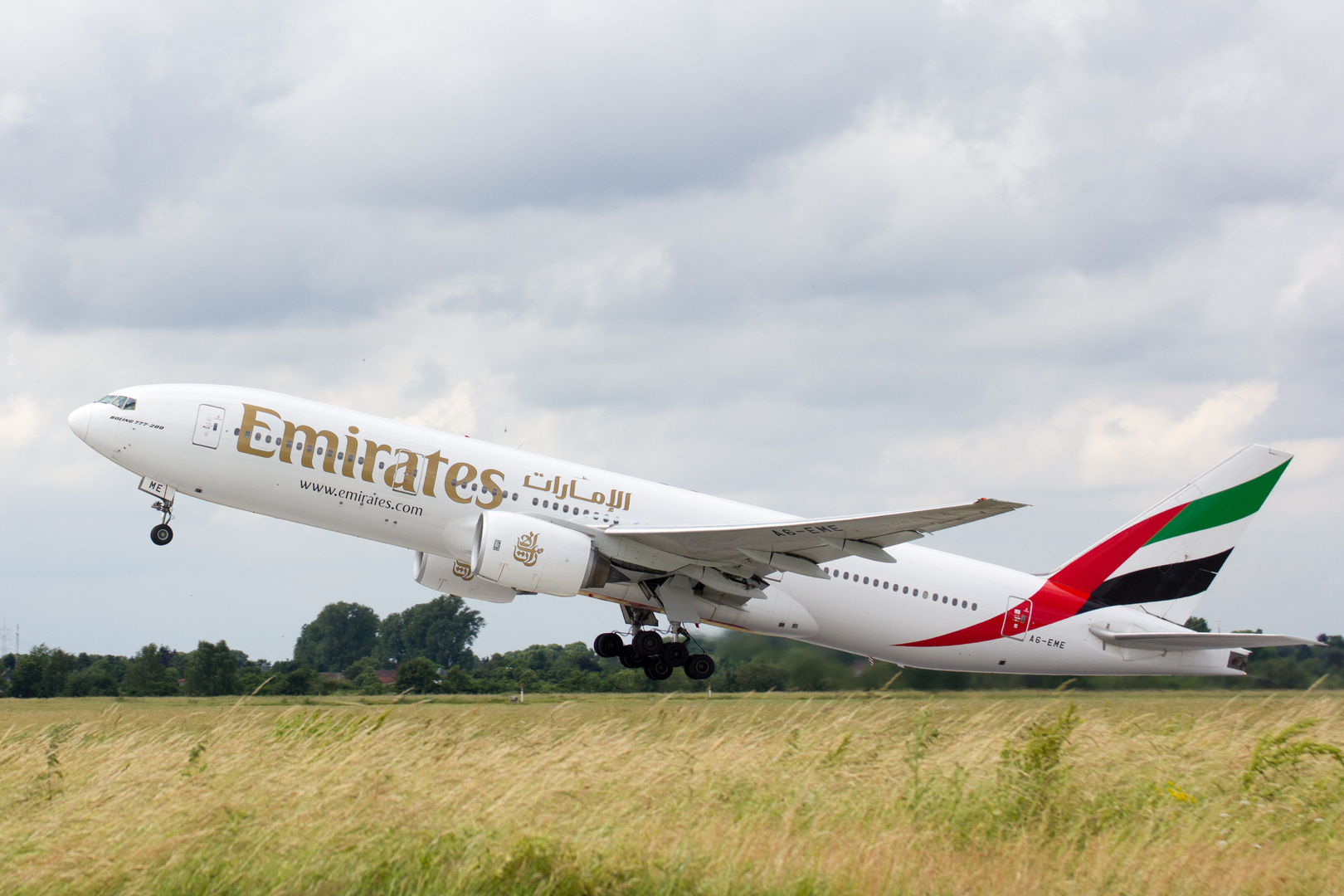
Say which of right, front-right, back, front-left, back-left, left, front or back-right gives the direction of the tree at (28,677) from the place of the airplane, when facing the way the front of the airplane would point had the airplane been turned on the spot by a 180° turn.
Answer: back-left

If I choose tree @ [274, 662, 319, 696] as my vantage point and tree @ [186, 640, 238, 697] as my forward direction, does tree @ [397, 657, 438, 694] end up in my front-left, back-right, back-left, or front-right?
back-right

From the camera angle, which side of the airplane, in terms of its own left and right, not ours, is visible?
left

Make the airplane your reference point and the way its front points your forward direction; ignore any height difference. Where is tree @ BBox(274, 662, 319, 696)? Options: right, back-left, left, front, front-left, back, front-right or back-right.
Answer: front-right

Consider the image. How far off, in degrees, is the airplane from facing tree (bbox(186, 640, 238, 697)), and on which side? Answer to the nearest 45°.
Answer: approximately 45° to its right

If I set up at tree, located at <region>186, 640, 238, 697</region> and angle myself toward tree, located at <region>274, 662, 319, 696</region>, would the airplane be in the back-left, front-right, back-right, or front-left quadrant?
front-right

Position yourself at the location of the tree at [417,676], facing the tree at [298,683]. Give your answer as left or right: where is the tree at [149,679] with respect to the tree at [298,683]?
right

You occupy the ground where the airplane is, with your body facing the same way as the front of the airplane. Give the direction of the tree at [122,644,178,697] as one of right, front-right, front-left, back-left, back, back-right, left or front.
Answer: front-right

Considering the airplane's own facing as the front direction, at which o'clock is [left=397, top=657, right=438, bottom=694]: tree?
The tree is roughly at 2 o'clock from the airplane.
